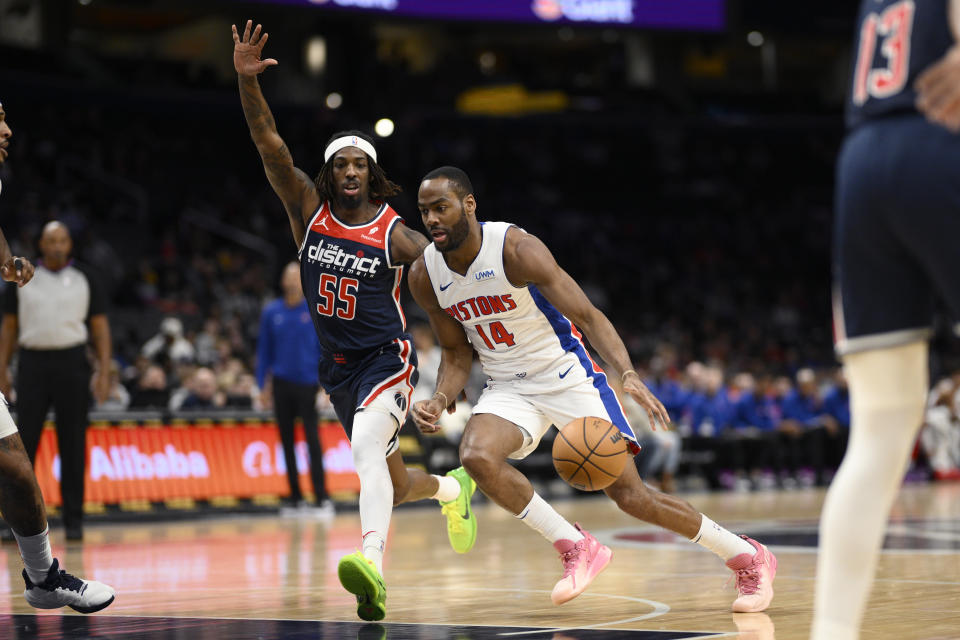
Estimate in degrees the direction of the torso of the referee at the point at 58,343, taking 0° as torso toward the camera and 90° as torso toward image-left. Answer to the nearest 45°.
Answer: approximately 0°

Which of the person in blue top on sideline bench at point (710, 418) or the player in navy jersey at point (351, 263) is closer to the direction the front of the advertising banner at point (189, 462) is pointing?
the player in navy jersey

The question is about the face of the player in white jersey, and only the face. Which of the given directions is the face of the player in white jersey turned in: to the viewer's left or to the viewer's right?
to the viewer's left

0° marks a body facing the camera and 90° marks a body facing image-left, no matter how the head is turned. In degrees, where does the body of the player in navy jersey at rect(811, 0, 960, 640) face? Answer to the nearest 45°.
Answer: approximately 225°

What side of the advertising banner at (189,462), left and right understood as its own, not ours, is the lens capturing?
front

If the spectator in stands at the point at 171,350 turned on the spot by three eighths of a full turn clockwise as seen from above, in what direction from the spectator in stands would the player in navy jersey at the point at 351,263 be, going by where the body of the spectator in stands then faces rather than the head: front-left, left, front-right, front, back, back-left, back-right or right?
back-left

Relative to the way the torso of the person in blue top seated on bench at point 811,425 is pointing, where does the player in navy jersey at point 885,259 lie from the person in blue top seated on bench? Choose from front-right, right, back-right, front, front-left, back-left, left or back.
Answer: front

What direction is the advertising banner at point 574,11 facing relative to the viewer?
toward the camera

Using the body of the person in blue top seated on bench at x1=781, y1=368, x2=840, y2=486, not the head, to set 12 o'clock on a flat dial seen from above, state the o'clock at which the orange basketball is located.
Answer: The orange basketball is roughly at 12 o'clock from the person in blue top seated on bench.

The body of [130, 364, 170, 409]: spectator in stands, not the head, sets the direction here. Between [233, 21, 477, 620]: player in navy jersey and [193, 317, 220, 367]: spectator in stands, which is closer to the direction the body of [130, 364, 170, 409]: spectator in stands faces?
the player in navy jersey

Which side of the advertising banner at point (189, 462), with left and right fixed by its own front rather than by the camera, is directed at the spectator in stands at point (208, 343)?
back

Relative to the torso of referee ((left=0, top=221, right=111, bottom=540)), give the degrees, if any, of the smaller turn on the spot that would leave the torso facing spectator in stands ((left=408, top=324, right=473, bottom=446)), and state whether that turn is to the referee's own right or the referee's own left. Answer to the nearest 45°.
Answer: approximately 135° to the referee's own left

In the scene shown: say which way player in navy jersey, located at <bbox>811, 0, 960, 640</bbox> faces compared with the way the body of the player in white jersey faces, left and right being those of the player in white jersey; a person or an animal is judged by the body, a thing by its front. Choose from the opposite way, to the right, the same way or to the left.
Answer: the opposite way
